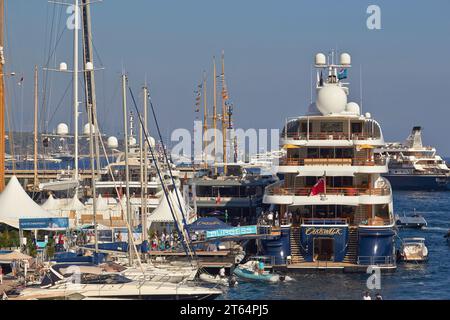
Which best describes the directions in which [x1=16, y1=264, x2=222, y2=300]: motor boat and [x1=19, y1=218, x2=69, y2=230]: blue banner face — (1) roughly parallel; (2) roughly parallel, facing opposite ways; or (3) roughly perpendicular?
roughly perpendicular

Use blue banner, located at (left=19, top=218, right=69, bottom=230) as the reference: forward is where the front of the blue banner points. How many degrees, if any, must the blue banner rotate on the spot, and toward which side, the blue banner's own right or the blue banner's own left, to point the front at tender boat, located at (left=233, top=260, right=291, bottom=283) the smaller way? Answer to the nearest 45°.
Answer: approximately 90° to the blue banner's own left

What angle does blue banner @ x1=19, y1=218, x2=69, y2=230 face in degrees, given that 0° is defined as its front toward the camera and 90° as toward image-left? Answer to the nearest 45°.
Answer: approximately 0°

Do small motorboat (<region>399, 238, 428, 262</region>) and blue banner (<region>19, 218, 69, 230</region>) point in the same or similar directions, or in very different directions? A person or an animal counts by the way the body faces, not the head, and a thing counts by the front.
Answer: very different directions

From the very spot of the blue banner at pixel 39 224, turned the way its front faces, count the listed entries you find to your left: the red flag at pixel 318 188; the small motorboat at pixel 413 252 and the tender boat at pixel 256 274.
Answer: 3

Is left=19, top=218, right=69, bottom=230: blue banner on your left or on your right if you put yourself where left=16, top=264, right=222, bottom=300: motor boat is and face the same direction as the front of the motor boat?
on your left

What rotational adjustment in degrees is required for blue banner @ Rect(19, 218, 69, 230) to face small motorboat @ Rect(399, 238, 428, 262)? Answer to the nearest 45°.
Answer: approximately 90° to its left

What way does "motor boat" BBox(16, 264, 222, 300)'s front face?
to the viewer's right

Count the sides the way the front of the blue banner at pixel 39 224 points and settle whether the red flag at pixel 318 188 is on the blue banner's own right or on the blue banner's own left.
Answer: on the blue banner's own left
